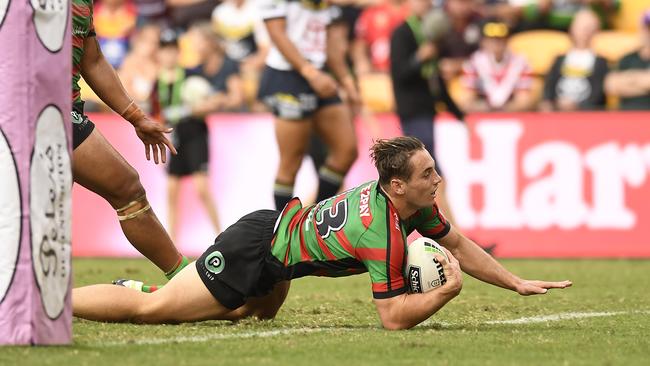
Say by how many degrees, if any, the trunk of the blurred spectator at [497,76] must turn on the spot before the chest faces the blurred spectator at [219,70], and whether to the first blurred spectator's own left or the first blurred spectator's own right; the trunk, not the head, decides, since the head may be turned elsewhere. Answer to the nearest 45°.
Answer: approximately 90° to the first blurred spectator's own right

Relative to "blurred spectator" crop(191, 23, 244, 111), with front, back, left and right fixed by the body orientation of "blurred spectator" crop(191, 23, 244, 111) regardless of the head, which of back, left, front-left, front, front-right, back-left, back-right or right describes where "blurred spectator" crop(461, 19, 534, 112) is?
back-left

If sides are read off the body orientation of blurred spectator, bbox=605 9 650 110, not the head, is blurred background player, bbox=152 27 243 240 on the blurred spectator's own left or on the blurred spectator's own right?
on the blurred spectator's own right

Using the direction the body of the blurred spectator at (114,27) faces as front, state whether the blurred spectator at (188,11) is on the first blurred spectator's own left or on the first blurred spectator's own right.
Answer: on the first blurred spectator's own left

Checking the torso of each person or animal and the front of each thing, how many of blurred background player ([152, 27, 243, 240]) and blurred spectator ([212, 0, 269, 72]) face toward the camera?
2

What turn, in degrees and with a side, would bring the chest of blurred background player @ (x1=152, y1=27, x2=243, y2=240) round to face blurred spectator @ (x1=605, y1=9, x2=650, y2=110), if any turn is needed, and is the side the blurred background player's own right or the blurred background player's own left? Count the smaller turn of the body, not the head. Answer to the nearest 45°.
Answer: approximately 90° to the blurred background player's own left

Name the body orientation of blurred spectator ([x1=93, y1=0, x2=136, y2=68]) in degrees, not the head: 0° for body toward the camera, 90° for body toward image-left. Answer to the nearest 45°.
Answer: approximately 0°

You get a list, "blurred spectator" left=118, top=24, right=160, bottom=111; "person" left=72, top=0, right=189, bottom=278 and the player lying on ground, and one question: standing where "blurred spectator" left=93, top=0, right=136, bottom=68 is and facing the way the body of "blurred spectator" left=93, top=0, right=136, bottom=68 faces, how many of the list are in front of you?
3
